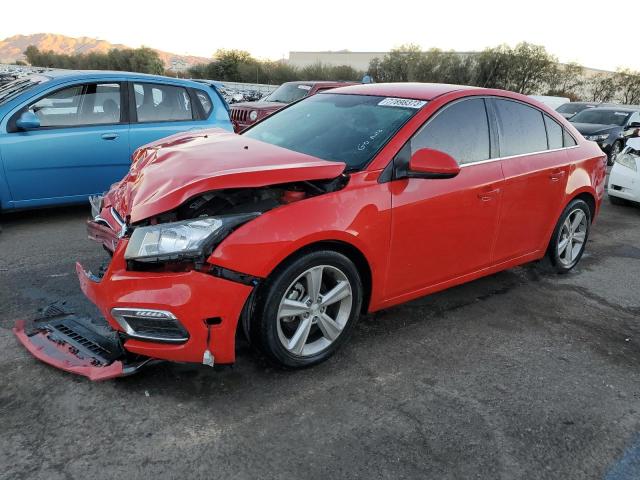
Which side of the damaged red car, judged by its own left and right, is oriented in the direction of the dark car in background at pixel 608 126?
back

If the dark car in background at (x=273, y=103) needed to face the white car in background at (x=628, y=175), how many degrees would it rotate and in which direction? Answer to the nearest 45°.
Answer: approximately 90° to its left

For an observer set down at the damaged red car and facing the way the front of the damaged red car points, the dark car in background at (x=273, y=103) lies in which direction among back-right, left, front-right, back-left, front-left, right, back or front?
back-right

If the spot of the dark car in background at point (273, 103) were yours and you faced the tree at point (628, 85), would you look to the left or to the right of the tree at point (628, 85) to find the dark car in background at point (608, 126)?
right

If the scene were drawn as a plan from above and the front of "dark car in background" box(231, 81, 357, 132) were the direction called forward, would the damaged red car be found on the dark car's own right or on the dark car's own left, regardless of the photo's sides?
on the dark car's own left

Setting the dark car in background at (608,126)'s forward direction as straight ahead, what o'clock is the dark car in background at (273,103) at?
the dark car in background at (273,103) is roughly at 12 o'clock from the dark car in background at (608,126).

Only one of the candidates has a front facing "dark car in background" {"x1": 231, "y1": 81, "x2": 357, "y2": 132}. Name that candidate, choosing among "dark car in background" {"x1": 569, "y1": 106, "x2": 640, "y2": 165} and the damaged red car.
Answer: "dark car in background" {"x1": 569, "y1": 106, "x2": 640, "y2": 165}

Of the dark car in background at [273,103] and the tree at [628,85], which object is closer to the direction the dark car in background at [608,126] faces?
the dark car in background

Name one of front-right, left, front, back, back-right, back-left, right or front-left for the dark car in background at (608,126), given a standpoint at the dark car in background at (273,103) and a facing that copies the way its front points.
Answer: back-left

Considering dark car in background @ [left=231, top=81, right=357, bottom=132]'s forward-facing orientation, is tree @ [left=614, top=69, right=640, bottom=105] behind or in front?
behind
